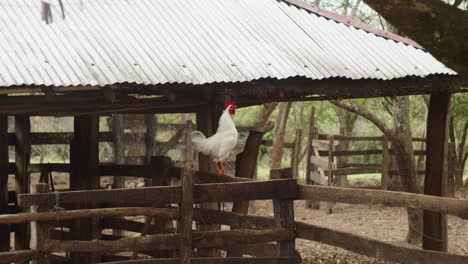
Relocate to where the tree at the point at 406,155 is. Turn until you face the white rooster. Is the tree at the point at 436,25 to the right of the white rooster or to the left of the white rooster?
left

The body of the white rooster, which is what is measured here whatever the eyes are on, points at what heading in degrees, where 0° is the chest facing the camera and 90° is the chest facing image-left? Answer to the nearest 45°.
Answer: approximately 270°

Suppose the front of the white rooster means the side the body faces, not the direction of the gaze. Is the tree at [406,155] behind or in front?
in front

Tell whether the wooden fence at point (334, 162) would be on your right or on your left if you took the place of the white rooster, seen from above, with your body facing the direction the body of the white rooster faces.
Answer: on your left
